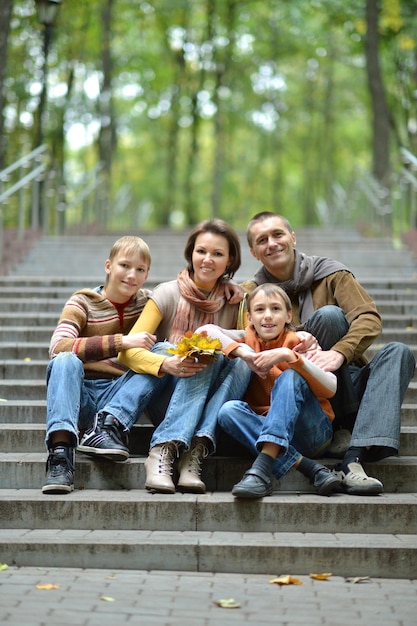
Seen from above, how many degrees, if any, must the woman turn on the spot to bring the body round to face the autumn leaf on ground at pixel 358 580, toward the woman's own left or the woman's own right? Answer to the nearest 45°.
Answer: approximately 45° to the woman's own left

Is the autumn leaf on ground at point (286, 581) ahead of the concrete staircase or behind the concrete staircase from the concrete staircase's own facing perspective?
ahead

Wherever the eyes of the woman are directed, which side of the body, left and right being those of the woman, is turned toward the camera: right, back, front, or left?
front

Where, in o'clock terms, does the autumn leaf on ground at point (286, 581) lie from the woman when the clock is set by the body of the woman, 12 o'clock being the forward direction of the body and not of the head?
The autumn leaf on ground is roughly at 11 o'clock from the woman.

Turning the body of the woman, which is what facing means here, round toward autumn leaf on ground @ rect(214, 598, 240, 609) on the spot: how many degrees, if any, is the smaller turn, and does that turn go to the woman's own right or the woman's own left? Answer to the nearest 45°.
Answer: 0° — they already face it

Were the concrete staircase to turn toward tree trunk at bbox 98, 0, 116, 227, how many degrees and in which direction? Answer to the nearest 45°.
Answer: approximately 180°

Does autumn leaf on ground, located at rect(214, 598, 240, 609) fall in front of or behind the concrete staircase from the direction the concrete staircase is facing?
in front
